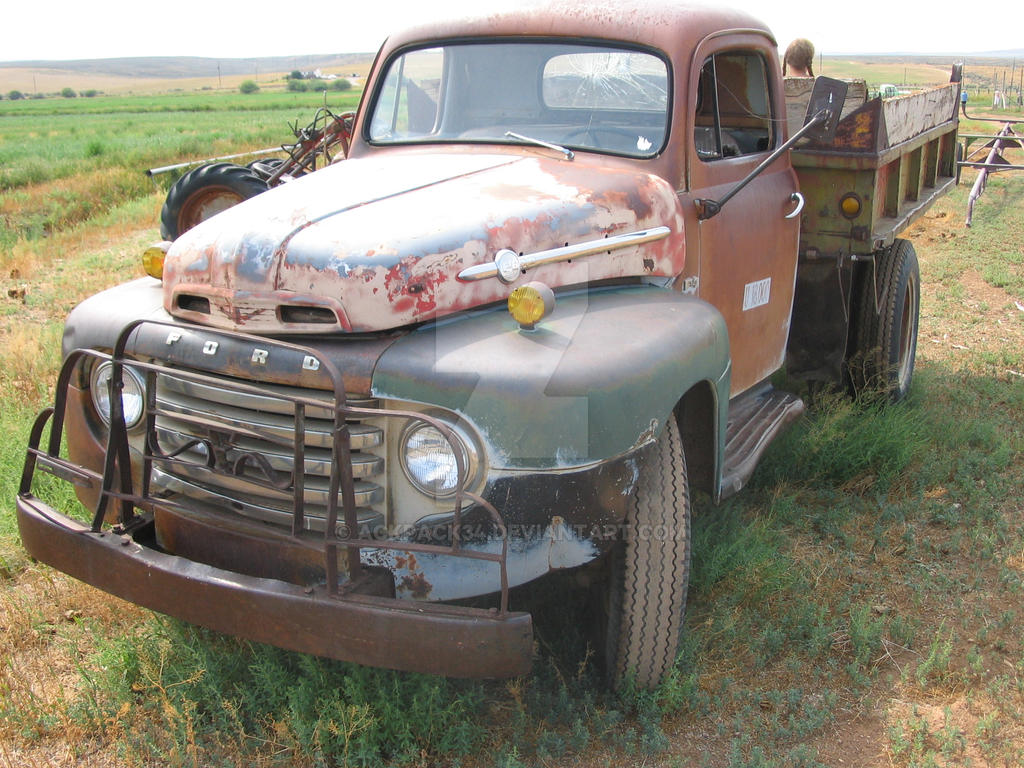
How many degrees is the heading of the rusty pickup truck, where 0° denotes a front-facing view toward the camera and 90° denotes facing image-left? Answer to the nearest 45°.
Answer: approximately 45°
